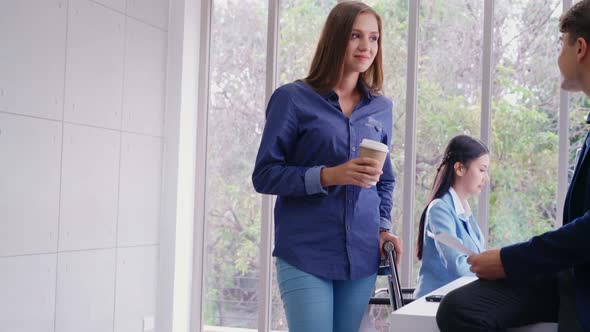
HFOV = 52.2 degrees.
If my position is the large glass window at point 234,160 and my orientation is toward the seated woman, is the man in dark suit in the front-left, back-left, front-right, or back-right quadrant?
front-right

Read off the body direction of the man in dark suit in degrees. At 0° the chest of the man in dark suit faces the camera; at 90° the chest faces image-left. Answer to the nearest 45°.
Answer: approximately 90°

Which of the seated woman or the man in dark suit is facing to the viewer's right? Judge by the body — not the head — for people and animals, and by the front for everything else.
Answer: the seated woman

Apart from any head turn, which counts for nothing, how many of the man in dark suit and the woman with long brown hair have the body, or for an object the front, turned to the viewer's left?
1

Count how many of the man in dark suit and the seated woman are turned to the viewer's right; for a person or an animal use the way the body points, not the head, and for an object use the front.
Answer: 1

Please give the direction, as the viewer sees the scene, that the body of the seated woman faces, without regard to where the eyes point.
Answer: to the viewer's right

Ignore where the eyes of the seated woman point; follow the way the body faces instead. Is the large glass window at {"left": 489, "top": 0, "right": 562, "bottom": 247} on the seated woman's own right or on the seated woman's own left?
on the seated woman's own left

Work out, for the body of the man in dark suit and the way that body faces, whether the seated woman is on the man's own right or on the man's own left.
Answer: on the man's own right

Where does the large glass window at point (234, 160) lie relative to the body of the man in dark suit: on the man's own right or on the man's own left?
on the man's own right

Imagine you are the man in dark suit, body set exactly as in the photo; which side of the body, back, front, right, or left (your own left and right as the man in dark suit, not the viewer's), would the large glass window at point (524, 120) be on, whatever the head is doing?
right

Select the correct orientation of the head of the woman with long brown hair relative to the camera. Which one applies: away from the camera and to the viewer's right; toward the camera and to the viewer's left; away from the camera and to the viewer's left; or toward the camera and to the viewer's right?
toward the camera and to the viewer's right

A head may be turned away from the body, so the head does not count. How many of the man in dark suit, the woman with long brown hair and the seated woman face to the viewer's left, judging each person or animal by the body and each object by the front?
1

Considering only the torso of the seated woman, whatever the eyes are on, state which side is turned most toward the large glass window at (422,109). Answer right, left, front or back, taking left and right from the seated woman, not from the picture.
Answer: left

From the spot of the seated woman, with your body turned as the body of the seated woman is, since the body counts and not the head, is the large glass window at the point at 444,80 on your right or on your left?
on your left

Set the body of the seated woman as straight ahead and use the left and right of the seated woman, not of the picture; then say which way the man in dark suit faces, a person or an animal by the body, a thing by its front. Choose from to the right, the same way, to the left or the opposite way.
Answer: the opposite way

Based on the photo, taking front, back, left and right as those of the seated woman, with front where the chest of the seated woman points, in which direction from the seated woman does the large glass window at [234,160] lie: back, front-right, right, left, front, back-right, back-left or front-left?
back-left
